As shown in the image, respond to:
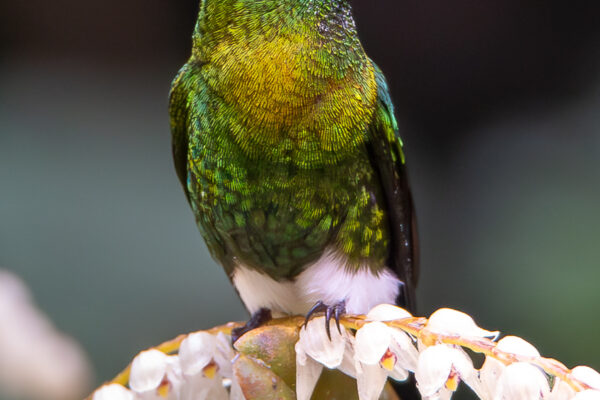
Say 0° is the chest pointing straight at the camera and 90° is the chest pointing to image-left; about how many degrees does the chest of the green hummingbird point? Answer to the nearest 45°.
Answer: approximately 0°
